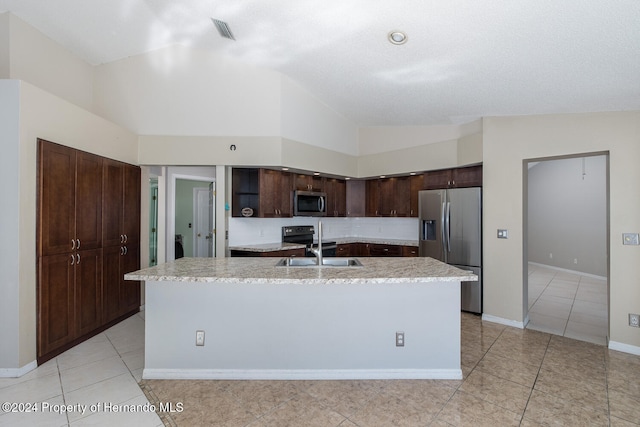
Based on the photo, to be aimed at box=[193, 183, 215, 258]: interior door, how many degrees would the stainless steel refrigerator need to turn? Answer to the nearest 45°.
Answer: approximately 45° to its right

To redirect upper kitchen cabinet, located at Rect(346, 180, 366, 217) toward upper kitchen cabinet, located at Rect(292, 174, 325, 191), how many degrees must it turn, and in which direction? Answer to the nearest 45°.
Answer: approximately 45° to its right

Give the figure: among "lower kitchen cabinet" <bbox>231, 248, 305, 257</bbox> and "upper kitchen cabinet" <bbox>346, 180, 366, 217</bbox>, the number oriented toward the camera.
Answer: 2

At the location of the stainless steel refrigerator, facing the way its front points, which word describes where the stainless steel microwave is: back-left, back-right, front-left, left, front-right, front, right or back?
front-right

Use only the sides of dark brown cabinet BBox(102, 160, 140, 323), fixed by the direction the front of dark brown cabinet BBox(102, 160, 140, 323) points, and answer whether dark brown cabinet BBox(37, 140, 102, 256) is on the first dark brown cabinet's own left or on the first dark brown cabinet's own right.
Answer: on the first dark brown cabinet's own right

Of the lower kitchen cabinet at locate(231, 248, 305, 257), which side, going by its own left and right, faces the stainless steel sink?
front

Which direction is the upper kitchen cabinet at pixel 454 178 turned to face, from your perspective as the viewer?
facing the viewer and to the left of the viewer

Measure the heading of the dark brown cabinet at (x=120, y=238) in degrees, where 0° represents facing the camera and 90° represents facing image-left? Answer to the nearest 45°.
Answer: approximately 315°

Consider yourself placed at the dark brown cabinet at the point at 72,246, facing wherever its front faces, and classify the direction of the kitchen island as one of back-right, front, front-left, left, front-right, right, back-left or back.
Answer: front

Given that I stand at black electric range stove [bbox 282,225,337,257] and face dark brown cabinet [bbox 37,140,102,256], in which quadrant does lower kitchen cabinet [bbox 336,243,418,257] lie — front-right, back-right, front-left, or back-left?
back-left

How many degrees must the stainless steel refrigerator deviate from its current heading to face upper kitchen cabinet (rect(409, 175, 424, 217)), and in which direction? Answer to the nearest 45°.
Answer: approximately 90° to its right

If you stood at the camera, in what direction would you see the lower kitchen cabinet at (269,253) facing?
facing the viewer

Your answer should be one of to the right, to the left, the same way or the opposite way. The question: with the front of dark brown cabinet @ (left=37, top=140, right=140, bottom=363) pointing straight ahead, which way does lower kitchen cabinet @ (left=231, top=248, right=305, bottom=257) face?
to the right

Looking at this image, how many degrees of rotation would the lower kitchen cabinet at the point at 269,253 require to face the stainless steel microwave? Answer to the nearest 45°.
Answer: approximately 135° to its left

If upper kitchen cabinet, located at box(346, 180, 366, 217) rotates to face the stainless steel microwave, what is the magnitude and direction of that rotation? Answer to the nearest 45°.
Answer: approximately 45° to its right
